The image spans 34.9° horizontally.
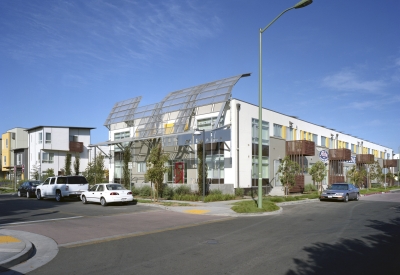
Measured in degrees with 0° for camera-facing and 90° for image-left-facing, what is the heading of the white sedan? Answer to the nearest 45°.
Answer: approximately 135°

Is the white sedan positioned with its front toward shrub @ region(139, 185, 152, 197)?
no

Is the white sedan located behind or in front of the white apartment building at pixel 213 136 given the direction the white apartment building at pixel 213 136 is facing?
in front

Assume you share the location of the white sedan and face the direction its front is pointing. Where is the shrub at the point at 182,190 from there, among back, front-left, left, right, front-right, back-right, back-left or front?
right

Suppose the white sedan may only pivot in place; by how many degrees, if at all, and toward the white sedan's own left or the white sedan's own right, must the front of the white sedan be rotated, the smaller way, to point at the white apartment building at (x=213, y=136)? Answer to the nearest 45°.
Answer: approximately 90° to the white sedan's own right

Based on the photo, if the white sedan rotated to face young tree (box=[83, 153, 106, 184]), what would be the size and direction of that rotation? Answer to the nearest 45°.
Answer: approximately 45° to its right

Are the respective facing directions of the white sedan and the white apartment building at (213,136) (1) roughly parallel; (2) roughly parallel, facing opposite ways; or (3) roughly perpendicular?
roughly perpendicular

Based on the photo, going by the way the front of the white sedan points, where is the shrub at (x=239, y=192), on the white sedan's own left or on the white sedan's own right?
on the white sedan's own right

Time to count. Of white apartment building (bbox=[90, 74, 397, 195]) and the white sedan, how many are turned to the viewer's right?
0

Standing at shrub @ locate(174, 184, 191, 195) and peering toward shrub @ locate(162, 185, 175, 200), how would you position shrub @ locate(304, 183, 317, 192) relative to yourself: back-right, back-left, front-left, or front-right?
back-right

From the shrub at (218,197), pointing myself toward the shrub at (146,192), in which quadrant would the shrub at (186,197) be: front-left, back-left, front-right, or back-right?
front-left
